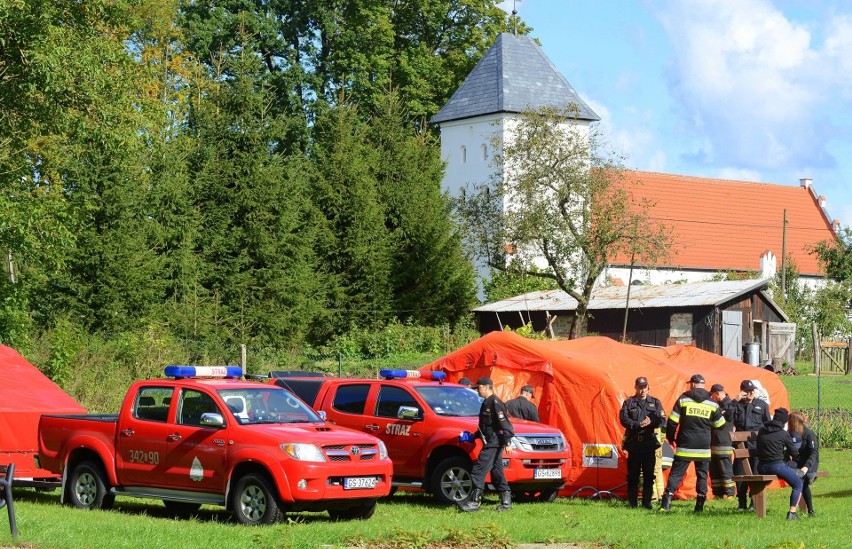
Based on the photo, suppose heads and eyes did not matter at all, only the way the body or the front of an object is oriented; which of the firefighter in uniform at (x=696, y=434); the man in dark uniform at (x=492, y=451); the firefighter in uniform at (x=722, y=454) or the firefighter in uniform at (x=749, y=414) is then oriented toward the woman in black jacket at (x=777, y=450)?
the firefighter in uniform at (x=749, y=414)

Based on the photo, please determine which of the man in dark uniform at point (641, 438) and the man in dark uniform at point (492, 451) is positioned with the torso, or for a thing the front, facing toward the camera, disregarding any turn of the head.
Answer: the man in dark uniform at point (641, 438)

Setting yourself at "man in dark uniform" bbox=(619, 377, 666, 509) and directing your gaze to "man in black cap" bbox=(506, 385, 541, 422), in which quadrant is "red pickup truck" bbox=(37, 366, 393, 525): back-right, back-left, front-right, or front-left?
front-left

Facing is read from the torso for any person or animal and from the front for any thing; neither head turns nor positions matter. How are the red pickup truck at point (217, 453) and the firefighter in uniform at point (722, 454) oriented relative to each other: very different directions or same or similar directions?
very different directions

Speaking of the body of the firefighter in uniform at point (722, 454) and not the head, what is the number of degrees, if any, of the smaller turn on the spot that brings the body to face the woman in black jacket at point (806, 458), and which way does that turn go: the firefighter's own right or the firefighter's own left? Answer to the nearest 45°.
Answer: approximately 135° to the firefighter's own left

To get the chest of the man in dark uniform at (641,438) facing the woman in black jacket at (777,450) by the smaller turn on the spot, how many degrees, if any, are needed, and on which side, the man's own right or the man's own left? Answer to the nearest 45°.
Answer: approximately 45° to the man's own left

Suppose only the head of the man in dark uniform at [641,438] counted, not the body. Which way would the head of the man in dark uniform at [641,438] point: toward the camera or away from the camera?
toward the camera

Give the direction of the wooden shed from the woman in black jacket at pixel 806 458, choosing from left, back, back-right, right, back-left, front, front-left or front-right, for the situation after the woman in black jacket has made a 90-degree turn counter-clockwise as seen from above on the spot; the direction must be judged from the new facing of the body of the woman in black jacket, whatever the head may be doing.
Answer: back

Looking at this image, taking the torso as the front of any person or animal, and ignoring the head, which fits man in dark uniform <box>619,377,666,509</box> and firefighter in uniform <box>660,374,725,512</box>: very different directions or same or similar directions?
very different directions

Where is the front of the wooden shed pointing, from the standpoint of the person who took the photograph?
facing the viewer and to the right of the viewer

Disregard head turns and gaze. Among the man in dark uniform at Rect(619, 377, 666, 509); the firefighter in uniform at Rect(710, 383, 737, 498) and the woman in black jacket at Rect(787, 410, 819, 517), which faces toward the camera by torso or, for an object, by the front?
the man in dark uniform

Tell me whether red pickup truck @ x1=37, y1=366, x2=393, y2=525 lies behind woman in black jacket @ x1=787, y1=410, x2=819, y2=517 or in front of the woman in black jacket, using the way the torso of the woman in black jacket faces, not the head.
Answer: in front

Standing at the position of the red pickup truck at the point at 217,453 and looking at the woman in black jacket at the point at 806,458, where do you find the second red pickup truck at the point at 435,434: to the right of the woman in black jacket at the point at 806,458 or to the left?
left

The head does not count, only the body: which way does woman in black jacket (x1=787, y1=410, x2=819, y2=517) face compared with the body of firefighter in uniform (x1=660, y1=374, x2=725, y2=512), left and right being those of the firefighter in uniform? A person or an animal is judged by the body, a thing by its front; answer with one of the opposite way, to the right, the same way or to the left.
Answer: to the left

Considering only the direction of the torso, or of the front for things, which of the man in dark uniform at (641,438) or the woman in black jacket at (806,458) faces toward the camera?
the man in dark uniform

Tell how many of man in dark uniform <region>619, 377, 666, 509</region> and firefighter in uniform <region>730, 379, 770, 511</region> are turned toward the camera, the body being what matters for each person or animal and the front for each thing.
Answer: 2

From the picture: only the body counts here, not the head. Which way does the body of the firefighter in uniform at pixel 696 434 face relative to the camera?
away from the camera

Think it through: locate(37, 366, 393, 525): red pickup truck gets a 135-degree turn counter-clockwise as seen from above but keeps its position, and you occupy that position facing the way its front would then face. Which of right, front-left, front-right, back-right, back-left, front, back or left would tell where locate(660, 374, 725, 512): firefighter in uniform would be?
right
